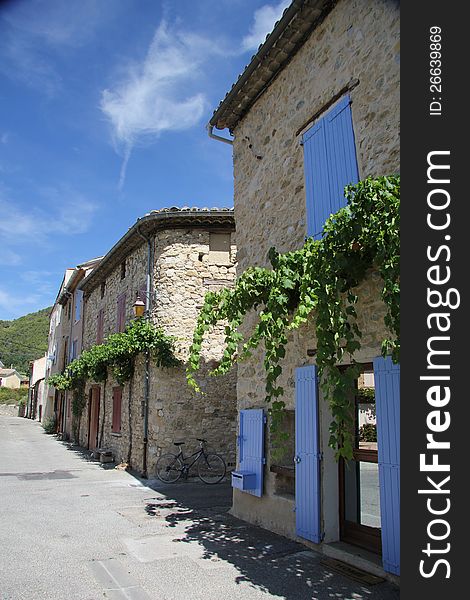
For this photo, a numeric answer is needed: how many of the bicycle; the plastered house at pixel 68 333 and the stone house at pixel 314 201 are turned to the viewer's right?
1

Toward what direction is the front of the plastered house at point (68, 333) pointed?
to the viewer's left

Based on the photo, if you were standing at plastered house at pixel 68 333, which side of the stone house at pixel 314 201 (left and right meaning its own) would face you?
right

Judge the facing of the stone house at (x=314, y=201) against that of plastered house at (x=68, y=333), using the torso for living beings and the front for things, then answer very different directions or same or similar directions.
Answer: same or similar directions

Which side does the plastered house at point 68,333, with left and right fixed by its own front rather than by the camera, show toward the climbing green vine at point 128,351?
left

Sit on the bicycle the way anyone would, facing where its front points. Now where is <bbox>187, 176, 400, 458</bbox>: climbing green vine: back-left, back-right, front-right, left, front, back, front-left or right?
right

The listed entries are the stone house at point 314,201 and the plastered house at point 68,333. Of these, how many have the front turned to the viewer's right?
0

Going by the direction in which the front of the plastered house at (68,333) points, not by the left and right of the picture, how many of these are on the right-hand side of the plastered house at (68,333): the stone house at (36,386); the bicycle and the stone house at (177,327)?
1

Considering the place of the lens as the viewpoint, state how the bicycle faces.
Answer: facing to the right of the viewer

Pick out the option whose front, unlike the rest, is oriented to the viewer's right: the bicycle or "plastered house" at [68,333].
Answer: the bicycle

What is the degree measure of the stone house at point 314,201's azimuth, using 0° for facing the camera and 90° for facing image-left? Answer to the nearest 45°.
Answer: approximately 45°
